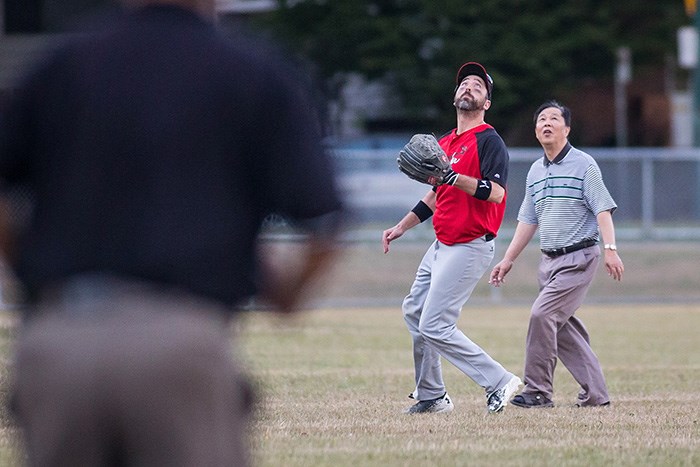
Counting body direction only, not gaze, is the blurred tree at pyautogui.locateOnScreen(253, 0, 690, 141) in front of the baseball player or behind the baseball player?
behind

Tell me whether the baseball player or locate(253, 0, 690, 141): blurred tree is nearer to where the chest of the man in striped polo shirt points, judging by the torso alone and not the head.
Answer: the baseball player

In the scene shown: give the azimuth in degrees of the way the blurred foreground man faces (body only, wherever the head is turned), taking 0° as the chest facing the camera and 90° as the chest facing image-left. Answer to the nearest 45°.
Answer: approximately 180°

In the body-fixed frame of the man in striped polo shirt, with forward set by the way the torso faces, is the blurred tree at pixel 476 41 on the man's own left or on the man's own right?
on the man's own right

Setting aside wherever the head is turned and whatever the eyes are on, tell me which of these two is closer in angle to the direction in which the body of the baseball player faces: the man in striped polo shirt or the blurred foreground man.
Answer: the blurred foreground man

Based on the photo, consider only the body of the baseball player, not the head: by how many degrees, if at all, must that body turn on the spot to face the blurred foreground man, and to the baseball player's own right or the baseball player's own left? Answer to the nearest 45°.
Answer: approximately 45° to the baseball player's own left

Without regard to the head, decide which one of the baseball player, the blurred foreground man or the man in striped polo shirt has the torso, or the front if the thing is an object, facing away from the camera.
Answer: the blurred foreground man
